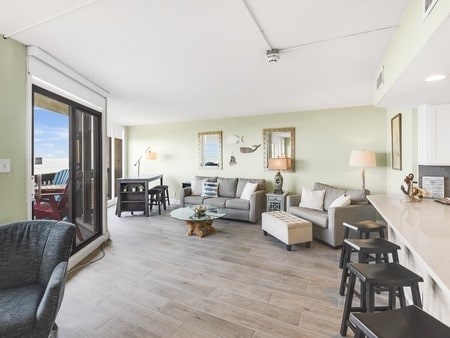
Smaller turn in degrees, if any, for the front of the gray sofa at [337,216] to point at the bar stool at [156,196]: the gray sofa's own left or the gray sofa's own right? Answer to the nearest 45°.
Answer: approximately 45° to the gray sofa's own right

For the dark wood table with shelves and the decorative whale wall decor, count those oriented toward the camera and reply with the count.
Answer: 2

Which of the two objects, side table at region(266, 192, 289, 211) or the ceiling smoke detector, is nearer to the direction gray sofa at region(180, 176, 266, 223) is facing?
the ceiling smoke detector

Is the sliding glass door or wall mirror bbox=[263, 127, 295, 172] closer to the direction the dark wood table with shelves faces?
the sliding glass door

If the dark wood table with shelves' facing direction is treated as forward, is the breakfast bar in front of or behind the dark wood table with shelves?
in front

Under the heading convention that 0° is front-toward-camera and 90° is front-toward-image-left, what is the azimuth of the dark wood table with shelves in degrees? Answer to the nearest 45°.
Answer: approximately 0°

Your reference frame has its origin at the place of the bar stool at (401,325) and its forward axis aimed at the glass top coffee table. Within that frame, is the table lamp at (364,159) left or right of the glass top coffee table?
right

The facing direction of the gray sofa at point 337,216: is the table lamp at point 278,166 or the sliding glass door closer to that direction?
the sliding glass door

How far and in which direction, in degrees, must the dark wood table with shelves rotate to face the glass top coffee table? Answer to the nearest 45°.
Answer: approximately 45° to its left

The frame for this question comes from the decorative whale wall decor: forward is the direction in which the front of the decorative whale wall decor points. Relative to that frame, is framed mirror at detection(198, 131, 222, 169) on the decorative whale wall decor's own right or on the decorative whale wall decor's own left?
on the decorative whale wall decor's own right
